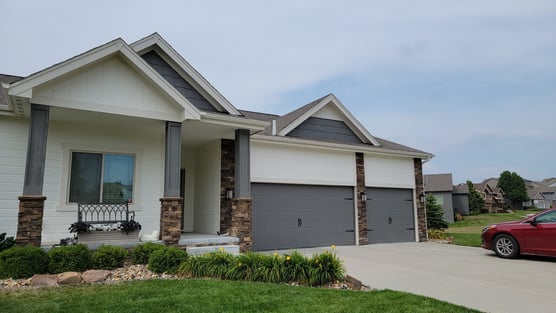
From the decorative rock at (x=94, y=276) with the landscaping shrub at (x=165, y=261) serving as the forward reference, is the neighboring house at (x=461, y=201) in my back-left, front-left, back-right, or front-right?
front-left

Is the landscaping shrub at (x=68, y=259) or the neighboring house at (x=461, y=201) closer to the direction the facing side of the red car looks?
the landscaping shrub

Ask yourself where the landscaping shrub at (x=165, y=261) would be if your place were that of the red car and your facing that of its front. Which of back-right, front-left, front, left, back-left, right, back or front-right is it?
front-left

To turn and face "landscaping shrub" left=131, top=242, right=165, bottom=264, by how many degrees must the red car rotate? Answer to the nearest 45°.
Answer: approximately 45° to its left

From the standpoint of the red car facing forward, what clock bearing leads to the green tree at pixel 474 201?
The green tree is roughly at 3 o'clock from the red car.

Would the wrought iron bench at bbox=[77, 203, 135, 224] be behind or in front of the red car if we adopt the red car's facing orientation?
in front

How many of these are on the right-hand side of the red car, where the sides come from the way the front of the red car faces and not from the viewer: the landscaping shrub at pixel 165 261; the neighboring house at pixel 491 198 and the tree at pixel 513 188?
2

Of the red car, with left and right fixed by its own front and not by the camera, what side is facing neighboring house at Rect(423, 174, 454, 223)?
right

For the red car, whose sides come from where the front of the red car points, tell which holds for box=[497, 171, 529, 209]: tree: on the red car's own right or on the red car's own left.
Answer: on the red car's own right

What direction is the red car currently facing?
to the viewer's left

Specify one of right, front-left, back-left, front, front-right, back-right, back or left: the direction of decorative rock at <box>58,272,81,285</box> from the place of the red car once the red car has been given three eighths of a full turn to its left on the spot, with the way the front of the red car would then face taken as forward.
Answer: right

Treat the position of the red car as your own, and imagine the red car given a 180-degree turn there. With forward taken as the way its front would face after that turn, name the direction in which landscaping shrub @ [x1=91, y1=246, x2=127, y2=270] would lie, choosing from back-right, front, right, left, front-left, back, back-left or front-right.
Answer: back-right
